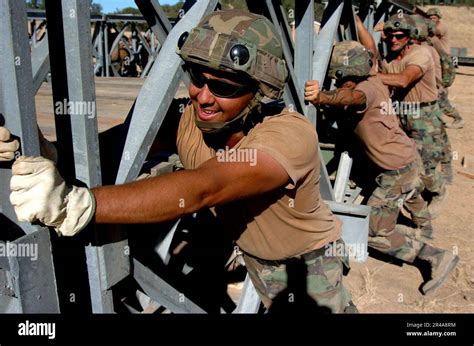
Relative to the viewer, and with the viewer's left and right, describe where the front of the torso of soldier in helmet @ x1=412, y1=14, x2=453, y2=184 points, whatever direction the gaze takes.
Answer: facing to the left of the viewer

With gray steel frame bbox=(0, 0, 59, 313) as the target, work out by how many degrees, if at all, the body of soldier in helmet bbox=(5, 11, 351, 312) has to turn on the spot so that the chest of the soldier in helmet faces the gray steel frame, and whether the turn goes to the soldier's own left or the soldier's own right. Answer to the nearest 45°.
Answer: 0° — they already face it

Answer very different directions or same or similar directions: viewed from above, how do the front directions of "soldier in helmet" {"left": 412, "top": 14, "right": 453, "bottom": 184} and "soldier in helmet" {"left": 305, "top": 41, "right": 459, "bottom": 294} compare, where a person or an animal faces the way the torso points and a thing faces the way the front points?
same or similar directions

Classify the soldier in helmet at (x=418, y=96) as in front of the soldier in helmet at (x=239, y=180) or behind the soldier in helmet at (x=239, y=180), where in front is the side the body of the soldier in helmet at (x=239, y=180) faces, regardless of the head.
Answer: behind

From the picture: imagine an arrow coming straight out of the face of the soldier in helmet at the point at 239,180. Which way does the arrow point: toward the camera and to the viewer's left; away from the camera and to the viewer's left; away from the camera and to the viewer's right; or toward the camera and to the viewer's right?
toward the camera and to the viewer's left

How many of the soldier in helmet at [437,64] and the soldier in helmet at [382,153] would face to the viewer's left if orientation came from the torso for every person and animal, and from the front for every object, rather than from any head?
2

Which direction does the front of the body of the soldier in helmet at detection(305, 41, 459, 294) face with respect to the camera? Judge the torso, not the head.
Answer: to the viewer's left

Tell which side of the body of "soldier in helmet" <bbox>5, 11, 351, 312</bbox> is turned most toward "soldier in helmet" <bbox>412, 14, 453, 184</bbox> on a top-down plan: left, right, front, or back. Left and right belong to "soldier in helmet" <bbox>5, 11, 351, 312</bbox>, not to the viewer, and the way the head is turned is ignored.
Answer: back

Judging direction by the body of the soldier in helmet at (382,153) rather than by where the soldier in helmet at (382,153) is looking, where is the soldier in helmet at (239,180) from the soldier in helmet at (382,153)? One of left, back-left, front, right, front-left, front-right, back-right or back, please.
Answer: left

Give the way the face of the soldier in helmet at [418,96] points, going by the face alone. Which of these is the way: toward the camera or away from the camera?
toward the camera

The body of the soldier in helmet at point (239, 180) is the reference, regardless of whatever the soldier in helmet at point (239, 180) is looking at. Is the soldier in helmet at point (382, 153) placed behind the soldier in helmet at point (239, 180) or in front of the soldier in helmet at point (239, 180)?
behind

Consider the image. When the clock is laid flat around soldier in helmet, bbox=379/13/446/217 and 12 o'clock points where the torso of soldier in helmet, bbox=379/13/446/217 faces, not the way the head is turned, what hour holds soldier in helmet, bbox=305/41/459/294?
soldier in helmet, bbox=305/41/459/294 is roughly at 11 o'clock from soldier in helmet, bbox=379/13/446/217.

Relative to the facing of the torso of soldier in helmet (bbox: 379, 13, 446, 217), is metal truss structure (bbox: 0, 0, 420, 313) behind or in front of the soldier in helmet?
in front

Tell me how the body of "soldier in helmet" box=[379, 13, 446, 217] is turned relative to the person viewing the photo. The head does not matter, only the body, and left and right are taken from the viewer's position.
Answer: facing the viewer and to the left of the viewer
